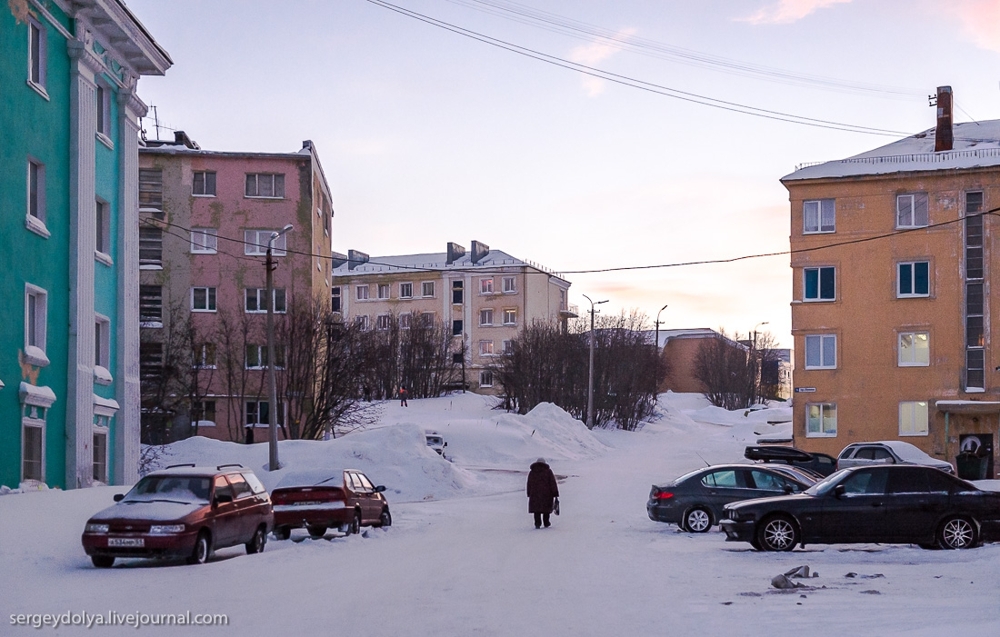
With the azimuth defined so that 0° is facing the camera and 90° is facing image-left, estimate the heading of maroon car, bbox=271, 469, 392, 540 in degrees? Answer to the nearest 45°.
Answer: approximately 225°

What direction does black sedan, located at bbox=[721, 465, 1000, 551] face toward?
to the viewer's left

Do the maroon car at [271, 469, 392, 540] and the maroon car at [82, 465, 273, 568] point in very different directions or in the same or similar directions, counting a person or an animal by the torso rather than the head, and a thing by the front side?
very different directions

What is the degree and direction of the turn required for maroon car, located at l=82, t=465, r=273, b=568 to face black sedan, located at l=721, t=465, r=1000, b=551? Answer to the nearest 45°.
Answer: approximately 135° to its left

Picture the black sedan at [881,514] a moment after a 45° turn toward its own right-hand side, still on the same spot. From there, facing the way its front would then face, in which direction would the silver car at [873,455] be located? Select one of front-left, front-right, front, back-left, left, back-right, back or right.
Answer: front-right

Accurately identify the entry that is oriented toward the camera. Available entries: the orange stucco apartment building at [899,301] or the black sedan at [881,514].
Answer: the orange stucco apartment building

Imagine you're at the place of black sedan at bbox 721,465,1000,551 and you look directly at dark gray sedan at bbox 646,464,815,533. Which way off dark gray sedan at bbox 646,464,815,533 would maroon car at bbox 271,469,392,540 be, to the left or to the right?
left

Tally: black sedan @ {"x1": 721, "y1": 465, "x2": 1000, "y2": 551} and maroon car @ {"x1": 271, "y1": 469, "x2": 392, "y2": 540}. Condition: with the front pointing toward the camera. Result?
0

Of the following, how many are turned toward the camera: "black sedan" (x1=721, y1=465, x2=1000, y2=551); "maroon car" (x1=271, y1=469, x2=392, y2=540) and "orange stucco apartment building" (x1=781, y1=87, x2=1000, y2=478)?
1

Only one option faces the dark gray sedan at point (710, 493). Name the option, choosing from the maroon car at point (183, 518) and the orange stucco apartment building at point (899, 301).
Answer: the orange stucco apartment building

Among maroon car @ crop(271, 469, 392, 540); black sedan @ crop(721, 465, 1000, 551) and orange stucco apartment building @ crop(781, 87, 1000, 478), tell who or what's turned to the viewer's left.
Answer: the black sedan

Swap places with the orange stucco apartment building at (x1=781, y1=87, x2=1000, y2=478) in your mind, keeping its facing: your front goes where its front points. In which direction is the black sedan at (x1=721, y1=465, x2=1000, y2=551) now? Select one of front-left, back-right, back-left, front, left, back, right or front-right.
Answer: front

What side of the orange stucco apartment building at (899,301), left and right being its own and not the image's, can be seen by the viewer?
front

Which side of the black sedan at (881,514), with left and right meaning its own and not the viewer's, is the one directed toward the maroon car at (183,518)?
front
